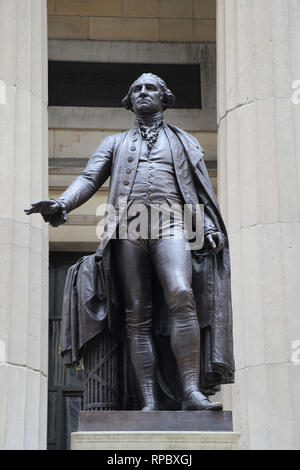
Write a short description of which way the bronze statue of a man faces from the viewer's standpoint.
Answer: facing the viewer
